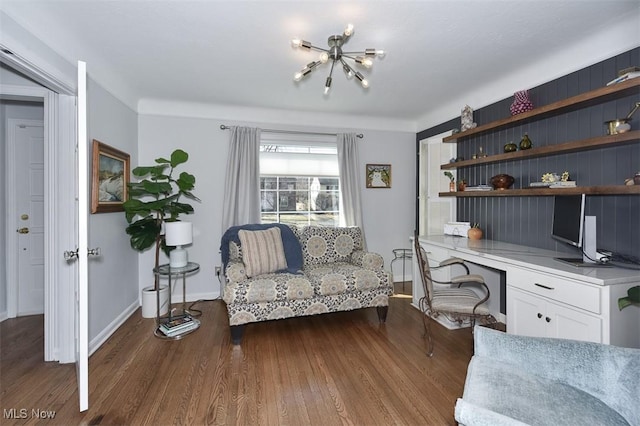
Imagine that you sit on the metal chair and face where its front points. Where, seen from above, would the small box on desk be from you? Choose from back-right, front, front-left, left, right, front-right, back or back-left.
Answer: left

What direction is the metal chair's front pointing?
to the viewer's right

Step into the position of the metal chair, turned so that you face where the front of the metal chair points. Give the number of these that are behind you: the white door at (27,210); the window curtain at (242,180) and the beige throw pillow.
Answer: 3

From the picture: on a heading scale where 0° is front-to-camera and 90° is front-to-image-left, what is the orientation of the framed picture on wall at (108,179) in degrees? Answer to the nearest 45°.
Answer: approximately 315°

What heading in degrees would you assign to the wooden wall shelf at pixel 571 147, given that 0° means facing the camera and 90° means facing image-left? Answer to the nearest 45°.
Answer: approximately 45°

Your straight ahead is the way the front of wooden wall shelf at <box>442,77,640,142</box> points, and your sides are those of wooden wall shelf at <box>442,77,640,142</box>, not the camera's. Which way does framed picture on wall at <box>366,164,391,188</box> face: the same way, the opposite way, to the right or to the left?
to the left

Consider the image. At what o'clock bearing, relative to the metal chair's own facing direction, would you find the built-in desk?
The built-in desk is roughly at 1 o'clock from the metal chair.

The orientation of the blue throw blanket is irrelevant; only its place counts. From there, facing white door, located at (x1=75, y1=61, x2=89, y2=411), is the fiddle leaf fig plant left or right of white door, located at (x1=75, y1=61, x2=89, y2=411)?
right

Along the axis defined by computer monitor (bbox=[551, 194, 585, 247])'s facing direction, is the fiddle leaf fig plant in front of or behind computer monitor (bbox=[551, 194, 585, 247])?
in front

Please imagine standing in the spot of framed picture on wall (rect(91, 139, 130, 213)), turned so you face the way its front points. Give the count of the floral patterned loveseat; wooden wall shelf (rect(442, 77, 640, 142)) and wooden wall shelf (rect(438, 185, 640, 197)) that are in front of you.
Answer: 3

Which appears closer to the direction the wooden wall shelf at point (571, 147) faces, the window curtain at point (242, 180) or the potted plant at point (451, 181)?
the window curtain

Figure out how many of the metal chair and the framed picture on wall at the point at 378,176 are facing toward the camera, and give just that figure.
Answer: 1

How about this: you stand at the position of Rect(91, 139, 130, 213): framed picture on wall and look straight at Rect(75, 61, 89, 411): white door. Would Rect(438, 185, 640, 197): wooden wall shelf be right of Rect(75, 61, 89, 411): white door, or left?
left

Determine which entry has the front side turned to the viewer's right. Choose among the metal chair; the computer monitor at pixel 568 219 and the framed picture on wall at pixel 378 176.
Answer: the metal chair

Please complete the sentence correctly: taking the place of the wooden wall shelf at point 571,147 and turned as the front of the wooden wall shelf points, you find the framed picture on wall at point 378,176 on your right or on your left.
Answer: on your right
